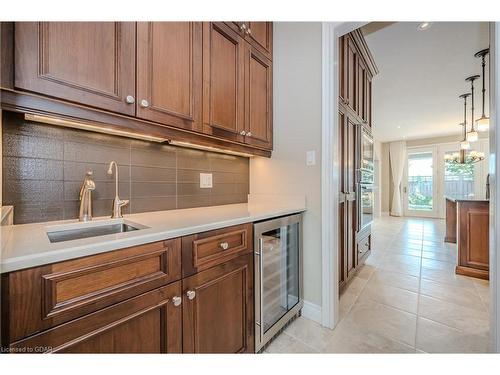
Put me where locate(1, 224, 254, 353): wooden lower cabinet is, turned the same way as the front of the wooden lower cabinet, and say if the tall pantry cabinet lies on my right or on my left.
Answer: on my left

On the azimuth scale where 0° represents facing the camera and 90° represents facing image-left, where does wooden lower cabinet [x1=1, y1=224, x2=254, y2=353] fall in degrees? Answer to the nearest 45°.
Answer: approximately 315°

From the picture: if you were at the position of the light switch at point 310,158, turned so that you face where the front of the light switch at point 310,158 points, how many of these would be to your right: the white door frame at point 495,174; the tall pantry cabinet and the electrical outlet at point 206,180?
1

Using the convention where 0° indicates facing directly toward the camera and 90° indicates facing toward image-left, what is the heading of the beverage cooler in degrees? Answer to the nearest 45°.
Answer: approximately 315°

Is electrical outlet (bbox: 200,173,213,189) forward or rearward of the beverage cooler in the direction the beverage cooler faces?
rearward

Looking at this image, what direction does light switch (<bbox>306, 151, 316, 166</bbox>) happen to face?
toward the camera
